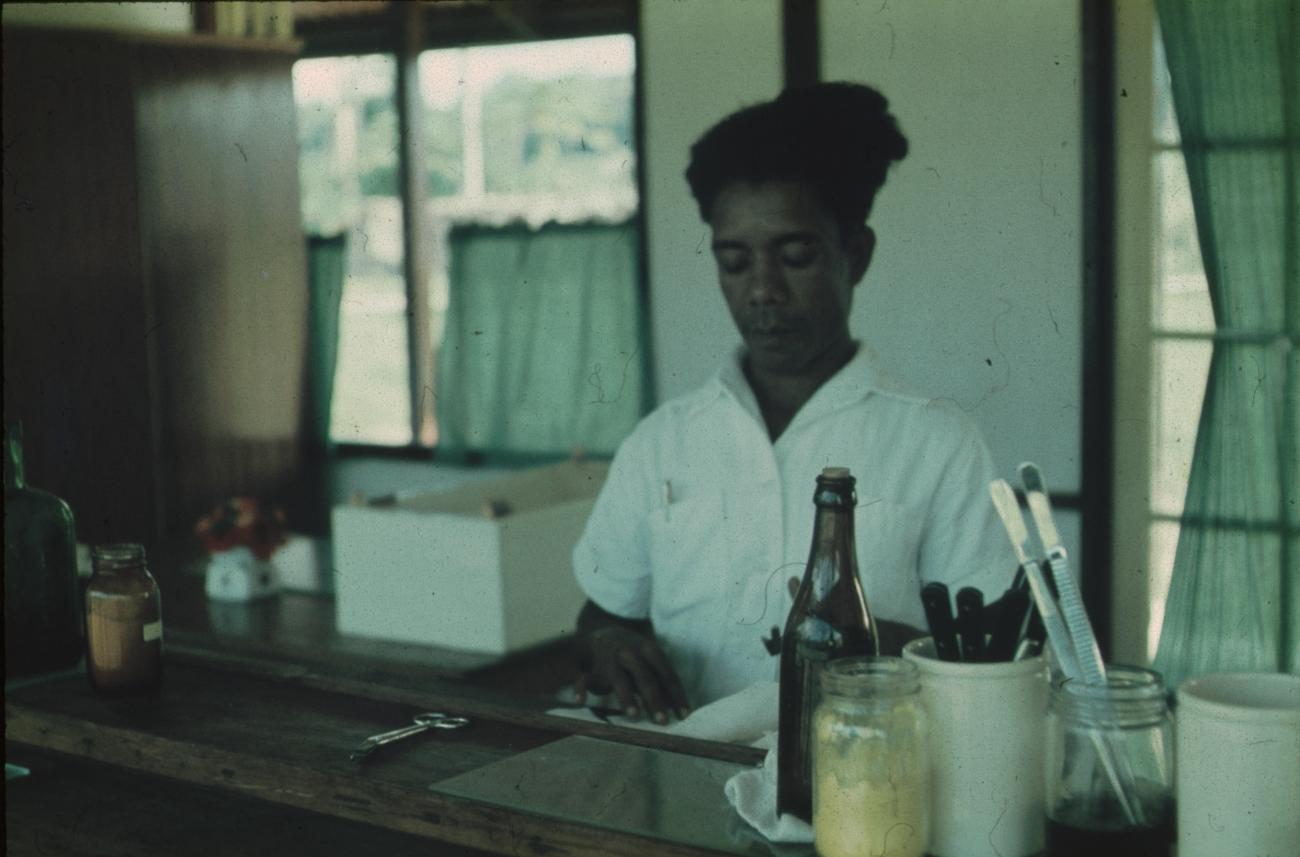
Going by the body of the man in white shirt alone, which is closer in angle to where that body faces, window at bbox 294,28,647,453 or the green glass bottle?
the green glass bottle

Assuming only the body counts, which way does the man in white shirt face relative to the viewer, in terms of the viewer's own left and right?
facing the viewer

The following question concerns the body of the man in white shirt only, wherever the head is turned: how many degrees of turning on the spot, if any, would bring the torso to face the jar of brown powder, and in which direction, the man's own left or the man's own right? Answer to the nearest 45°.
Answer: approximately 45° to the man's own right

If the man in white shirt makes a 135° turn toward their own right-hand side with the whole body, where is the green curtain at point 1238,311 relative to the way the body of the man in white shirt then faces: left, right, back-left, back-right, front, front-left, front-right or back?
right

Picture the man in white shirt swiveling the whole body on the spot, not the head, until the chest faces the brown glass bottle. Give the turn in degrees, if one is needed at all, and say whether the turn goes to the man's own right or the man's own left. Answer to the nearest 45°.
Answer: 0° — they already face it

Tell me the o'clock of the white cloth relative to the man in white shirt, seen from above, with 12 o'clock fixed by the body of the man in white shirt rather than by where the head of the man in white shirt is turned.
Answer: The white cloth is roughly at 12 o'clock from the man in white shirt.

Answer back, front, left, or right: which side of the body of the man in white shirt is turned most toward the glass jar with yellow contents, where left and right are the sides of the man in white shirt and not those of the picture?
front

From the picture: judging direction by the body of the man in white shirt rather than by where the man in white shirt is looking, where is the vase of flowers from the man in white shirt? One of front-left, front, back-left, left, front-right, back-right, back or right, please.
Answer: back-right

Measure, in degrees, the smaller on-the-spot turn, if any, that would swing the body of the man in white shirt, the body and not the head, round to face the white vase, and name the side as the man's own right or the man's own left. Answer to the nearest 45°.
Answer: approximately 135° to the man's own right
